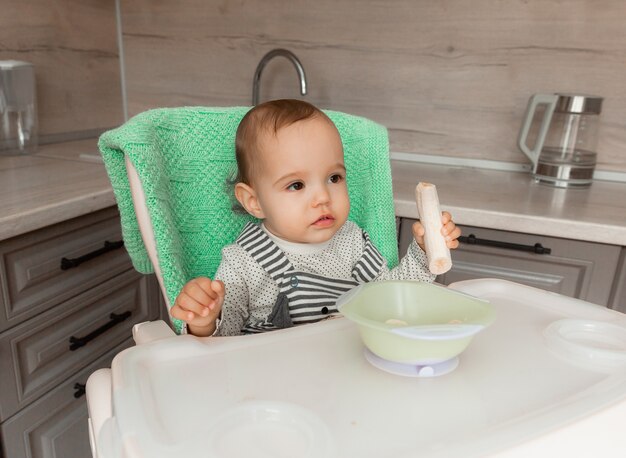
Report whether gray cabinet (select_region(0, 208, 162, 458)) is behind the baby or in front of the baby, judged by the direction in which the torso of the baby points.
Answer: behind

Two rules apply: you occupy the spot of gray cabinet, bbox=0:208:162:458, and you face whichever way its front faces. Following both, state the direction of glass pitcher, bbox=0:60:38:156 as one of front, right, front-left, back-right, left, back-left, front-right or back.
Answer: back-left

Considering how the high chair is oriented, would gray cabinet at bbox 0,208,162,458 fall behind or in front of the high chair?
behind

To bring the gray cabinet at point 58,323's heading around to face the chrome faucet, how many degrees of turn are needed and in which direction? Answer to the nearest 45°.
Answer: approximately 90° to its left

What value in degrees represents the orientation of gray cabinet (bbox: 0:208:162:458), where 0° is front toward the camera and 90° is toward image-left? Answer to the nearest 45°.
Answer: approximately 315°

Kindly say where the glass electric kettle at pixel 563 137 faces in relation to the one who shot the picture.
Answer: facing to the right of the viewer

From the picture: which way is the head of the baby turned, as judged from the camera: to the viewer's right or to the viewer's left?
to the viewer's right
